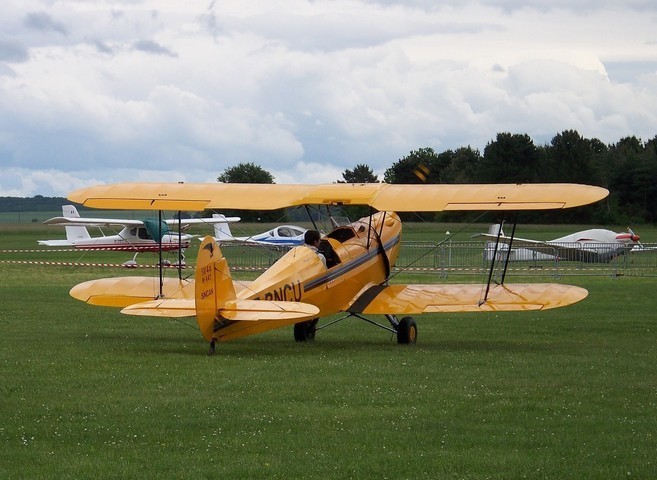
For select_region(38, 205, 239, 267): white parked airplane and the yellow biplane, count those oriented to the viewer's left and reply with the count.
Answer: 0

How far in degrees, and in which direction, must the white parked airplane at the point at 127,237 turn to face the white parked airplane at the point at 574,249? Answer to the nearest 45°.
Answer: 0° — it already faces it

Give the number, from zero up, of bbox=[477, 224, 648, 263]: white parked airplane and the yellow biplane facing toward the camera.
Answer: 0

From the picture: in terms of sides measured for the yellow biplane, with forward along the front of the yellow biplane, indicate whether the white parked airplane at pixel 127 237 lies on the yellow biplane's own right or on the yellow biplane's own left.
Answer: on the yellow biplane's own left

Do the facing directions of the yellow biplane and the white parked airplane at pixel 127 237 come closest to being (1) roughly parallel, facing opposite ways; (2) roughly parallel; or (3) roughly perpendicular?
roughly perpendicular

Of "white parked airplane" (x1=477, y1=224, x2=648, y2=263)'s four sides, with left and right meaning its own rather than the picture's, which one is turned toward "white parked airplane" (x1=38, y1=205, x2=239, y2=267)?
back

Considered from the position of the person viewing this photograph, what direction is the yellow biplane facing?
facing away from the viewer and to the right of the viewer

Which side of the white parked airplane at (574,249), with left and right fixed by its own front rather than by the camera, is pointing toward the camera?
right

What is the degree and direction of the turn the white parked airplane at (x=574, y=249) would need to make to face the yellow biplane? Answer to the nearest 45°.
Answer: approximately 90° to its right

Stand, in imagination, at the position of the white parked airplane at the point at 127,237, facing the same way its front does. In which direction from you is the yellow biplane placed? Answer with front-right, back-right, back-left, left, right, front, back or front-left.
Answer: front-right
